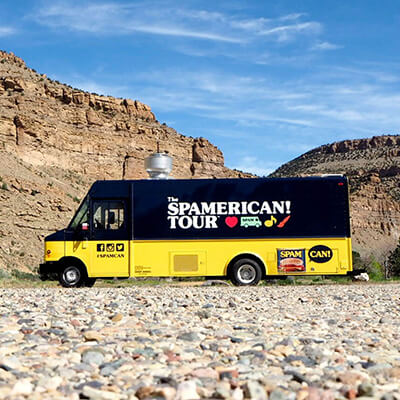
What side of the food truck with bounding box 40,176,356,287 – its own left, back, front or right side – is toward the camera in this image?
left
